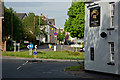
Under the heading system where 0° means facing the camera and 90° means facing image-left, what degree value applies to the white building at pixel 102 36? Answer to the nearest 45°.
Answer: approximately 45°
